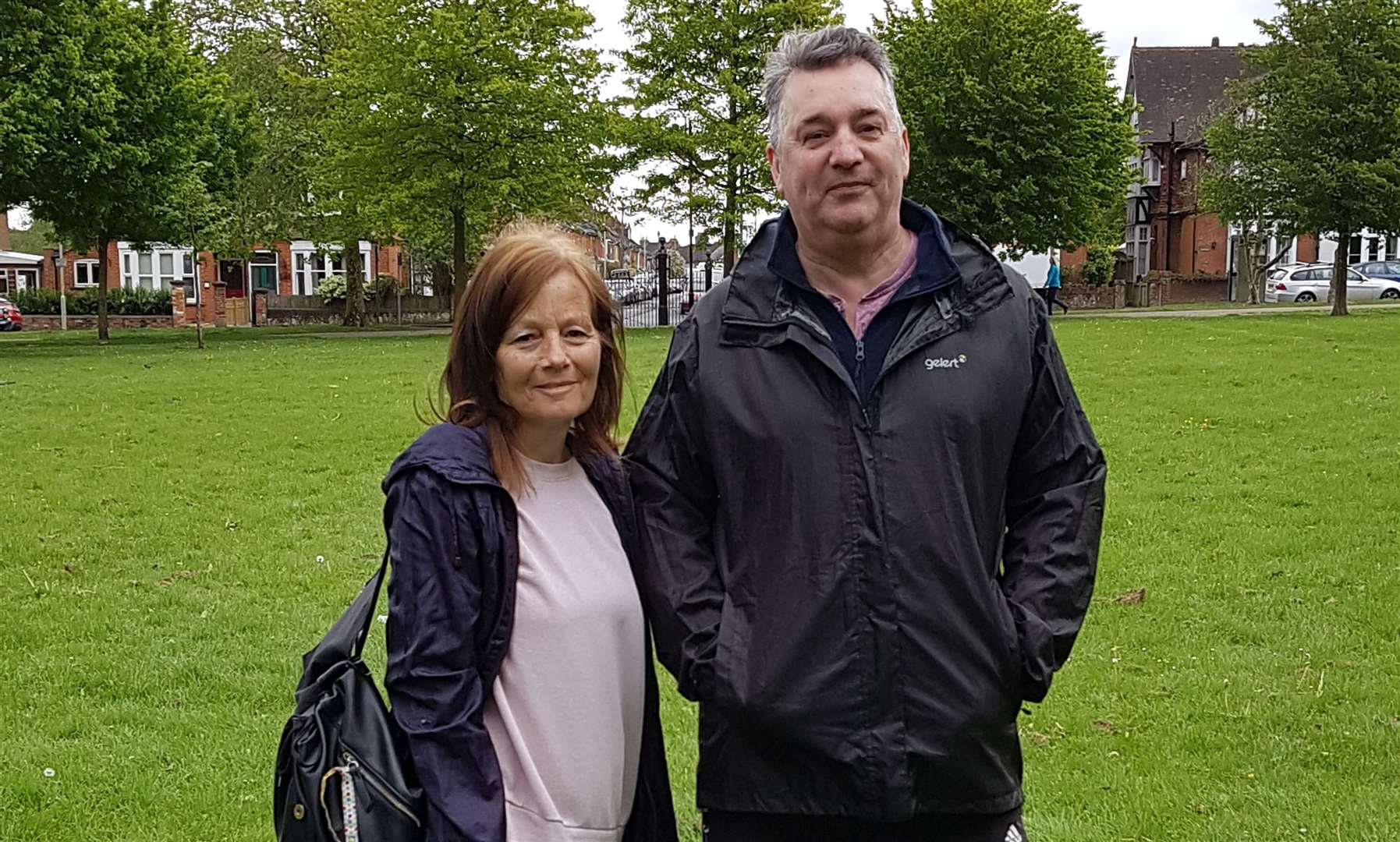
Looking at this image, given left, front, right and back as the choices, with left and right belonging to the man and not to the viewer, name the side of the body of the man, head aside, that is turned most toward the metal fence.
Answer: back

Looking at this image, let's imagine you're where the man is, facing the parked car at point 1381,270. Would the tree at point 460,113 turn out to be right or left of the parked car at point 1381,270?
left

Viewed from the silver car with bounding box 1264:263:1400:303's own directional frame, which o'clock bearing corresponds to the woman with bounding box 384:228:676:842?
The woman is roughly at 3 o'clock from the silver car.

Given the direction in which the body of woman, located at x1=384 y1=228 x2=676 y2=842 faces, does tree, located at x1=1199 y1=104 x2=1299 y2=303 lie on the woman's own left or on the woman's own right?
on the woman's own left

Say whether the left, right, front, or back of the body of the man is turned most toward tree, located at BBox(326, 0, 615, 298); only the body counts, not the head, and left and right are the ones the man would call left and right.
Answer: back

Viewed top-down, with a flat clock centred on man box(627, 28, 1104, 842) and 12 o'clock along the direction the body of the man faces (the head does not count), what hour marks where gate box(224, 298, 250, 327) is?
The gate is roughly at 5 o'clock from the man.

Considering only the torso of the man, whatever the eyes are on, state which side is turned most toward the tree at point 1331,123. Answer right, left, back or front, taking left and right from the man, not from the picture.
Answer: back

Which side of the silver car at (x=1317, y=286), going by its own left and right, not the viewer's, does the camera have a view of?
right
